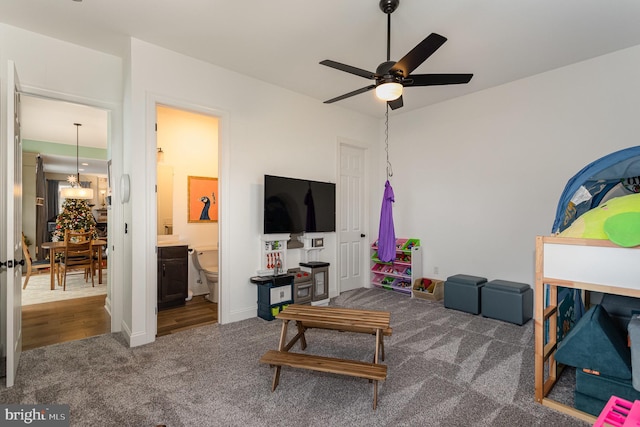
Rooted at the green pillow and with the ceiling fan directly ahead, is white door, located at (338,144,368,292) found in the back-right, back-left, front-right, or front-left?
front-right

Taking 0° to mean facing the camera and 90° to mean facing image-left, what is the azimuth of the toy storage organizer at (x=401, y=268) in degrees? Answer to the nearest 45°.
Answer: approximately 45°

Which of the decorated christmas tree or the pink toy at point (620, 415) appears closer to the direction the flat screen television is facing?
the pink toy

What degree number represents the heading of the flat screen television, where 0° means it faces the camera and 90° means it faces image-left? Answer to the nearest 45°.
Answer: approximately 315°

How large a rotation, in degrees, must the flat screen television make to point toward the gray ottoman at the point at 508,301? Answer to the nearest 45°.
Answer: approximately 45° to its left

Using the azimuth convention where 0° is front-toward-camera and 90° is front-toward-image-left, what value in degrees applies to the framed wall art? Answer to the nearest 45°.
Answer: approximately 315°

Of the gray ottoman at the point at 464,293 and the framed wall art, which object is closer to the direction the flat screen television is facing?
the gray ottoman

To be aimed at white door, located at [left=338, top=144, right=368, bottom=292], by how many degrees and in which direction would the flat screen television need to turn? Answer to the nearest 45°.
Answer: approximately 90° to its left

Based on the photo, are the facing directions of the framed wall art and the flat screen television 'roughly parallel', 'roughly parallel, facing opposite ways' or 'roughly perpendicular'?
roughly parallel

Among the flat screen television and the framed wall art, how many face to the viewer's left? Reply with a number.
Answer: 0
